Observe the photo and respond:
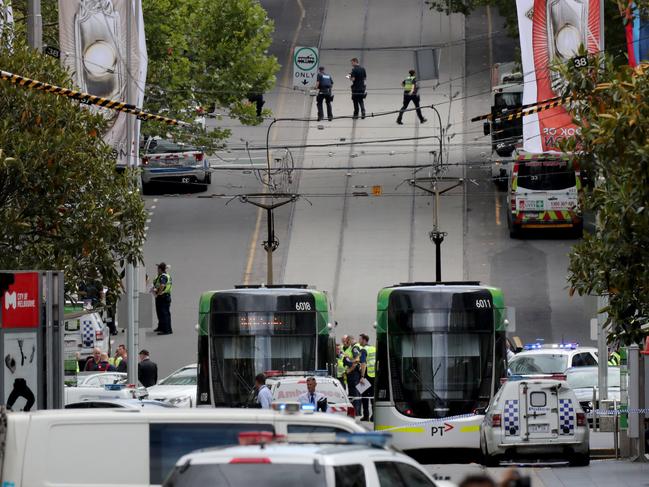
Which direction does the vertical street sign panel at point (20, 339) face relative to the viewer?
toward the camera

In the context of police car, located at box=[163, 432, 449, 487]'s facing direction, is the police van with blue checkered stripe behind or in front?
in front

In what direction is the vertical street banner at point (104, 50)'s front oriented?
toward the camera

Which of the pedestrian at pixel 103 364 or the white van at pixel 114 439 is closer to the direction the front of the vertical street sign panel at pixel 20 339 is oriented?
the white van

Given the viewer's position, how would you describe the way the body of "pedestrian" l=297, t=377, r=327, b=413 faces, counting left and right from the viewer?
facing the viewer

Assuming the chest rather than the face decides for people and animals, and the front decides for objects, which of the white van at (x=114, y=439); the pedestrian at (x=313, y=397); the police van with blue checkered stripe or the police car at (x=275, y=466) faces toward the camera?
the pedestrian
